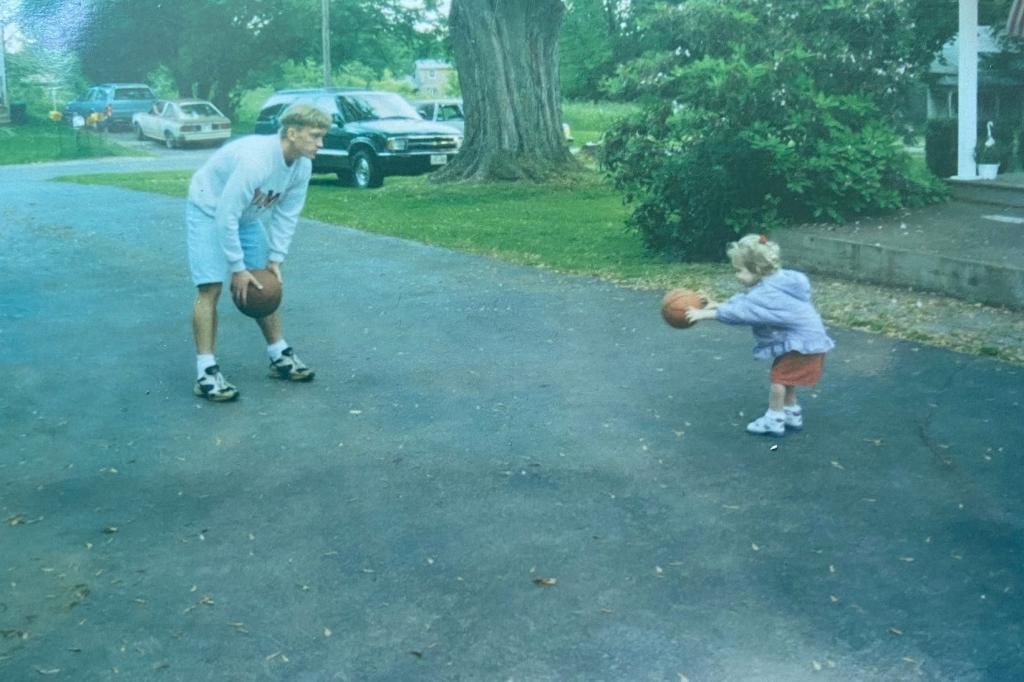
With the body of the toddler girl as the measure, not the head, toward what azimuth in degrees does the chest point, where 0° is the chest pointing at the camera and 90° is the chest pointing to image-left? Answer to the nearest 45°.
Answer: approximately 90°

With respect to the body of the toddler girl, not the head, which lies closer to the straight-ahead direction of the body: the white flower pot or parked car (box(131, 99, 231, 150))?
the parked car

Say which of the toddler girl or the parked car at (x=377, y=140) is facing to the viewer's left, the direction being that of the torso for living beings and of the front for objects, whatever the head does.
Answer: the toddler girl

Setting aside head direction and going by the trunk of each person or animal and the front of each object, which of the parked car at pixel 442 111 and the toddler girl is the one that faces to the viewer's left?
the toddler girl

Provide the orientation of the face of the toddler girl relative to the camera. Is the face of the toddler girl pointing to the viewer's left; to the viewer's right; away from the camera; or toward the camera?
to the viewer's left

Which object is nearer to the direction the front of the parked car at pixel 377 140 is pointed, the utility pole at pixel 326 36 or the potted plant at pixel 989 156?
the potted plant

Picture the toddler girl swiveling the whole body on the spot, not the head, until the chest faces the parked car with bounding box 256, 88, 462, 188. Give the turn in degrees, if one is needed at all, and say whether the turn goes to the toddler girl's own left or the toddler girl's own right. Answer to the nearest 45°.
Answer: approximately 90° to the toddler girl's own right

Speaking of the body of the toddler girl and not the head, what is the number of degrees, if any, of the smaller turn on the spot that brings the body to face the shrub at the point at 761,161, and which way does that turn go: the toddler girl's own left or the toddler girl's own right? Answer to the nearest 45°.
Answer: approximately 90° to the toddler girl's own right
